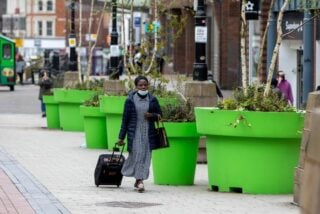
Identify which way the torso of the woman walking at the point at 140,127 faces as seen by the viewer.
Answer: toward the camera

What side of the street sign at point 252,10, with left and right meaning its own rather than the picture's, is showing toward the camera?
front

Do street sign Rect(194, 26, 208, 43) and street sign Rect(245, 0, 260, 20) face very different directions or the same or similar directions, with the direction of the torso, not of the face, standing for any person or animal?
same or similar directions

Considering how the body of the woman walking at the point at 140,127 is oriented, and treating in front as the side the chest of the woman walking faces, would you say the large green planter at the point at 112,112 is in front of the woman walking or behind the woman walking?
behind

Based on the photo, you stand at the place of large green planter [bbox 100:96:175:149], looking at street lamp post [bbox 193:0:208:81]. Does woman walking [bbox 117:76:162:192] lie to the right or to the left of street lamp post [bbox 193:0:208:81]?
right

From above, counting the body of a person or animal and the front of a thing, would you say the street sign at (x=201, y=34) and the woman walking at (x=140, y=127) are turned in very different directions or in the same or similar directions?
same or similar directions

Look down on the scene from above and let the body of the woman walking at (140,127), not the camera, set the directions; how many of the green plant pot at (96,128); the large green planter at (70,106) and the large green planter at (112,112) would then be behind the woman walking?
3

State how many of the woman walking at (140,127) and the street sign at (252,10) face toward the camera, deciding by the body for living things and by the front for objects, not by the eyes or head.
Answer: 2

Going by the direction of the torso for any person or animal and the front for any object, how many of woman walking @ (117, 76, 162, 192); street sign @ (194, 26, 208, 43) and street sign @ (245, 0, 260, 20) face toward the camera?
3

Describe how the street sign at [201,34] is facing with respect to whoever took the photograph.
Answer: facing the viewer

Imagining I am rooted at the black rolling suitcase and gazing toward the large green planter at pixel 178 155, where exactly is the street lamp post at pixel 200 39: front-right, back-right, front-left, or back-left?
front-left

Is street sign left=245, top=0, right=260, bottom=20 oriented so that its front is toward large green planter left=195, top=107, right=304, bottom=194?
yes

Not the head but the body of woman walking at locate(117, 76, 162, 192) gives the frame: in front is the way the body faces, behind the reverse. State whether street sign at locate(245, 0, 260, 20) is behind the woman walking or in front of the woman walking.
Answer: behind
